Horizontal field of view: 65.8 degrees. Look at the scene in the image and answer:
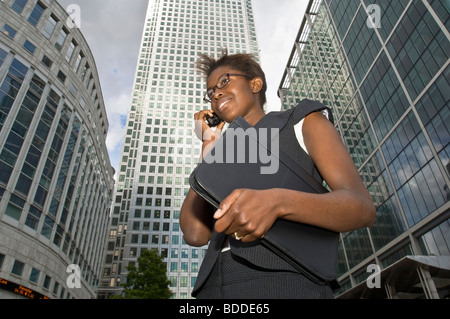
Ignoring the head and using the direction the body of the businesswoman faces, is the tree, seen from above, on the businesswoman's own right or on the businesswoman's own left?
on the businesswoman's own right

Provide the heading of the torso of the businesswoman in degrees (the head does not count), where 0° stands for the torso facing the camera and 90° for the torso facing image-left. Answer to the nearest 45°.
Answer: approximately 45°

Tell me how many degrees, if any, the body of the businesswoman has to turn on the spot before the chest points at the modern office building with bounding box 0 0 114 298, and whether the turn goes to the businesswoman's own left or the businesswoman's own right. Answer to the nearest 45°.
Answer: approximately 90° to the businesswoman's own right

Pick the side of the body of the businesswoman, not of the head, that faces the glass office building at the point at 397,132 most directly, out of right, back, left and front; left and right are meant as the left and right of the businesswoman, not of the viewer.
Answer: back
